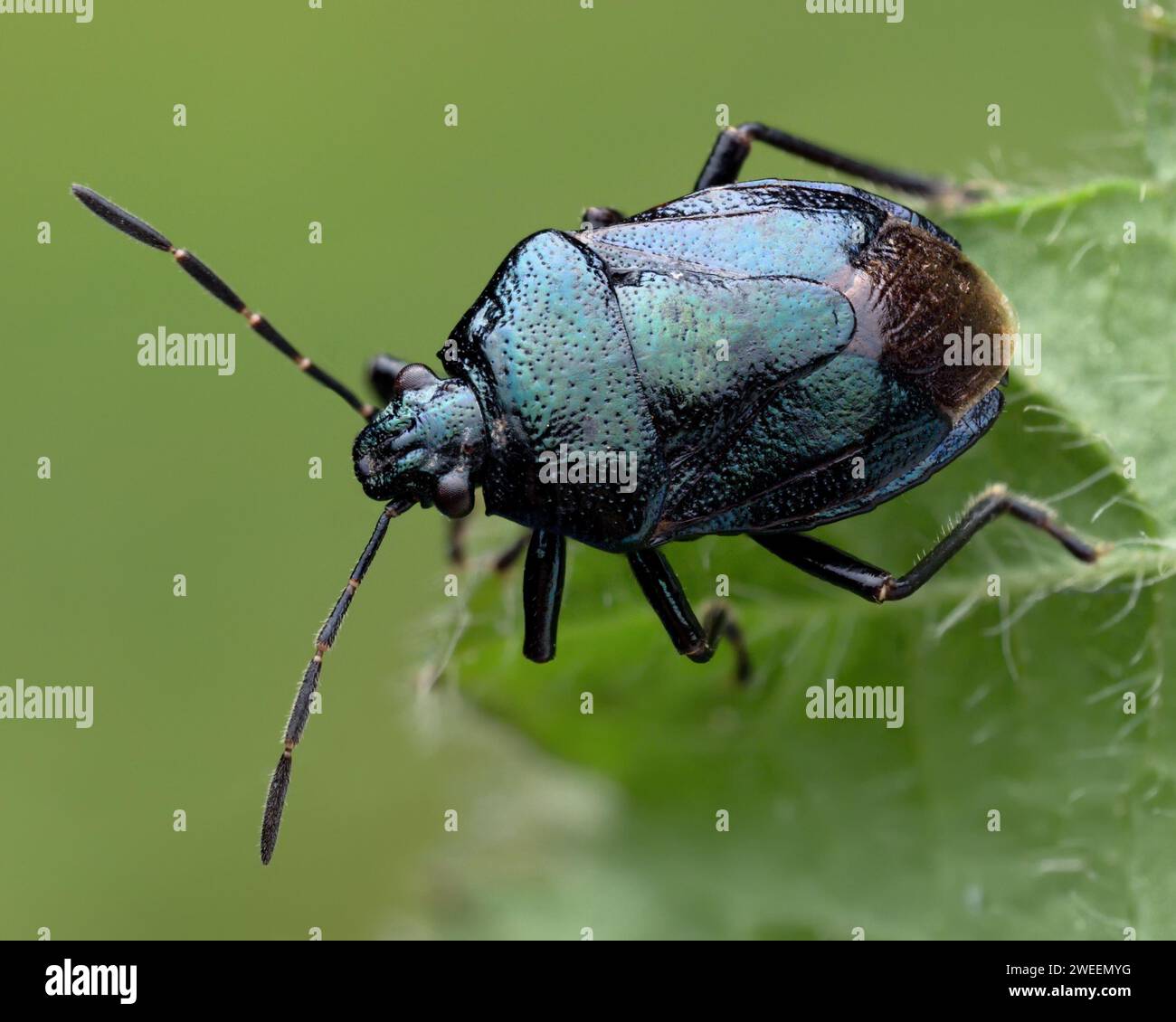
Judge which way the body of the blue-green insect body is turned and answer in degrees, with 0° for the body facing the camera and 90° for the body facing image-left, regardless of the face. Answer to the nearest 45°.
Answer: approximately 90°
